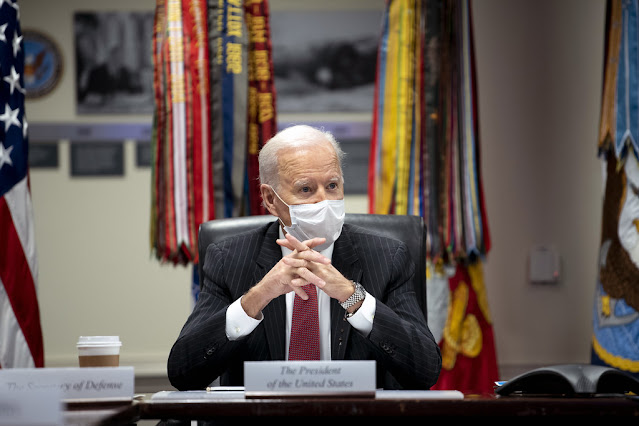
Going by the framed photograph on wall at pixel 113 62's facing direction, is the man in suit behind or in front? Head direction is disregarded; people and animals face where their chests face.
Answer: in front

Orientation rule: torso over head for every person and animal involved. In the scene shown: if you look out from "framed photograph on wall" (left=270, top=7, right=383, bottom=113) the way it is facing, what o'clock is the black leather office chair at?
The black leather office chair is roughly at 12 o'clock from the framed photograph on wall.

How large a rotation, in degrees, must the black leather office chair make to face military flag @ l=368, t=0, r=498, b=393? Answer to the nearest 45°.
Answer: approximately 180°

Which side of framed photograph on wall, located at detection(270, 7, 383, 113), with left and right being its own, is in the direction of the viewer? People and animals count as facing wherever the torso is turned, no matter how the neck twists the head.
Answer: front

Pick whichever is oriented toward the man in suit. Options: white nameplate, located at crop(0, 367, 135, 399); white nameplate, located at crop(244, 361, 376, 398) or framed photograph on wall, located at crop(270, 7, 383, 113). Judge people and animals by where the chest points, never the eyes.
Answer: the framed photograph on wall

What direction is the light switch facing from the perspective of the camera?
toward the camera

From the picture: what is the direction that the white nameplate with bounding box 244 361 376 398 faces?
toward the camera

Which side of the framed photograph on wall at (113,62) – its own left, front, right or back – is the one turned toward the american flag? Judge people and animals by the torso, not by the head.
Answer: front

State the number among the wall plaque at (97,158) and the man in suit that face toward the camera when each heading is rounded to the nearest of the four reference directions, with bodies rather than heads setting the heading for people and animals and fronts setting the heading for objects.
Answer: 2

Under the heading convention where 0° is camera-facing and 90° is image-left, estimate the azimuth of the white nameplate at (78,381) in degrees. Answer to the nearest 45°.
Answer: approximately 0°

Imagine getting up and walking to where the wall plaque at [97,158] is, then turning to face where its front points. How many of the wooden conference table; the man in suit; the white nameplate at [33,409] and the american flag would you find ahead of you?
4
